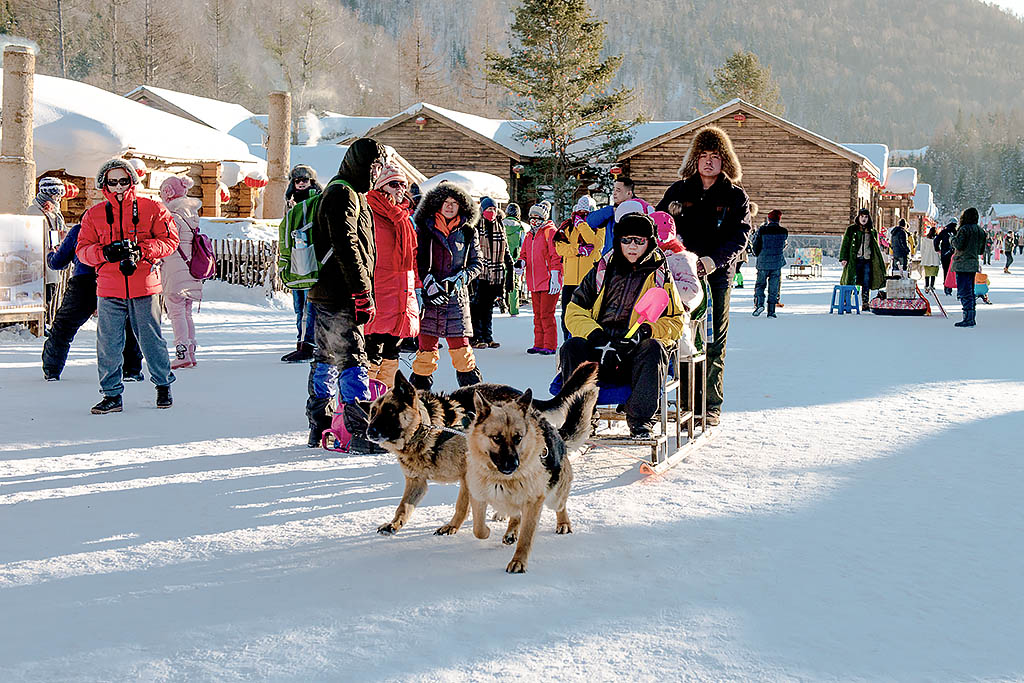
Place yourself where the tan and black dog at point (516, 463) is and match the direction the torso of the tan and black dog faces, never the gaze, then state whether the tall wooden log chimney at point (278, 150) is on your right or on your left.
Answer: on your right

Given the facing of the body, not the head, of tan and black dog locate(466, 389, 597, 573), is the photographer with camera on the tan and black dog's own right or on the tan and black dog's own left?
on the tan and black dog's own right

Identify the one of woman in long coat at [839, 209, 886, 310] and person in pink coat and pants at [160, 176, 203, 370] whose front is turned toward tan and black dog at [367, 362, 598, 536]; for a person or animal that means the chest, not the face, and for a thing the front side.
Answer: the woman in long coat

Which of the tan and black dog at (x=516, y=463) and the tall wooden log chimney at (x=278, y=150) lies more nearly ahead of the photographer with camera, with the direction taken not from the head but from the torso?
the tan and black dog

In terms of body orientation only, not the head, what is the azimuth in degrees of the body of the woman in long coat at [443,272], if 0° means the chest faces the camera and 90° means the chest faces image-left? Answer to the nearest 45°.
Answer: approximately 0°

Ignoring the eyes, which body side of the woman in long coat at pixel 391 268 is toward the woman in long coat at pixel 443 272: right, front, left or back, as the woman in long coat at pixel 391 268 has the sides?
left

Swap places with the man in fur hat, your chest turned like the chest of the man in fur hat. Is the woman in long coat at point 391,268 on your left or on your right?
on your right

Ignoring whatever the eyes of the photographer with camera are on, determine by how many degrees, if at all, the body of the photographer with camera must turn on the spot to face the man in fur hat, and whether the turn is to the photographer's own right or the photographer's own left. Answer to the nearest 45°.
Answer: approximately 45° to the photographer's own left

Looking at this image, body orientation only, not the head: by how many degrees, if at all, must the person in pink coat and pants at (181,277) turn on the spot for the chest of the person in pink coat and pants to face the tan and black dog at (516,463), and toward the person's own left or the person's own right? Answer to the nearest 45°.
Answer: approximately 90° to the person's own left

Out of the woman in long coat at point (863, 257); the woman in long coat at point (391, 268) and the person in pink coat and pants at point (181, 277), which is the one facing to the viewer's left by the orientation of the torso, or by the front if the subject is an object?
the person in pink coat and pants

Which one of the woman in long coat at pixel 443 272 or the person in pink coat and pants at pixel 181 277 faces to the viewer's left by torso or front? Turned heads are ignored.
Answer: the person in pink coat and pants

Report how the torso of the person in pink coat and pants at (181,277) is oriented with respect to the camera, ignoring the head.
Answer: to the viewer's left
